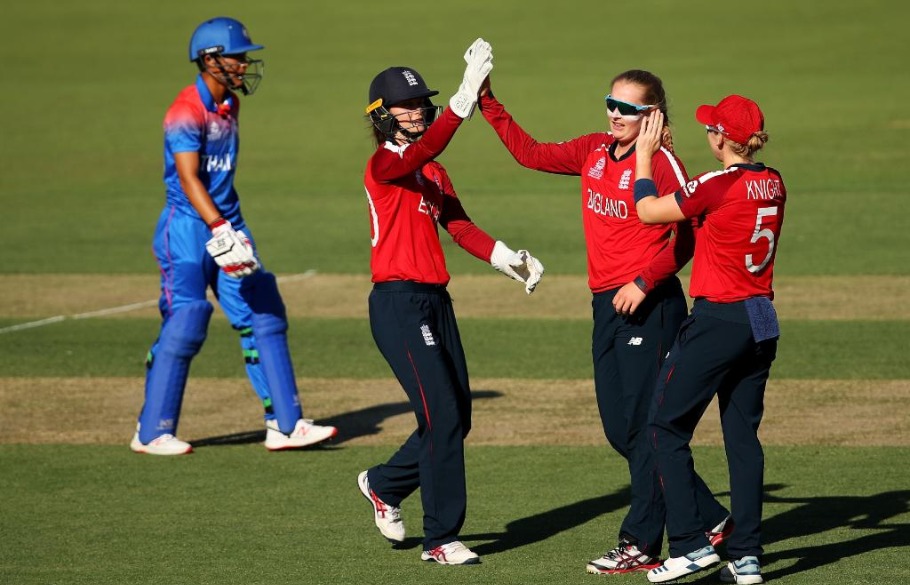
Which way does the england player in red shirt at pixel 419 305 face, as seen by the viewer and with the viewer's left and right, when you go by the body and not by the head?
facing the viewer and to the right of the viewer

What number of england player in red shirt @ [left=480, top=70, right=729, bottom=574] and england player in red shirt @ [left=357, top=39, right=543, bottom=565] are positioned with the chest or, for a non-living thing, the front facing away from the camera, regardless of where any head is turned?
0

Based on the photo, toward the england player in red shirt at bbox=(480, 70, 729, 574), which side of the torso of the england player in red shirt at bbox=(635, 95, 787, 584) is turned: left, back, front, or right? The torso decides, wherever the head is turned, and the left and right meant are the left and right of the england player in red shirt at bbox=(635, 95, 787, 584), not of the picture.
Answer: front

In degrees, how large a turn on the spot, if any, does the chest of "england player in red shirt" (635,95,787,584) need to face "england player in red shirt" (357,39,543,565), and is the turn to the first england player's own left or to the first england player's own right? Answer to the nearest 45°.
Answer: approximately 45° to the first england player's own left

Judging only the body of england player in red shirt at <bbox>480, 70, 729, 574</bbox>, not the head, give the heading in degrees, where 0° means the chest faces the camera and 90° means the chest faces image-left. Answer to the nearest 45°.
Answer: approximately 45°

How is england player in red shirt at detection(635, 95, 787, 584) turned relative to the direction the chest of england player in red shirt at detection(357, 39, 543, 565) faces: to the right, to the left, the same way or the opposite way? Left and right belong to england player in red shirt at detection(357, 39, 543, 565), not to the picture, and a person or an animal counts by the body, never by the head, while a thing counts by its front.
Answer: the opposite way

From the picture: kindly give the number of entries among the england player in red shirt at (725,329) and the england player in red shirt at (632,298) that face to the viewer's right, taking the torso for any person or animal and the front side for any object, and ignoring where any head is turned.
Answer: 0

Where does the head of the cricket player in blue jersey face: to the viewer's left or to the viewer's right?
to the viewer's right

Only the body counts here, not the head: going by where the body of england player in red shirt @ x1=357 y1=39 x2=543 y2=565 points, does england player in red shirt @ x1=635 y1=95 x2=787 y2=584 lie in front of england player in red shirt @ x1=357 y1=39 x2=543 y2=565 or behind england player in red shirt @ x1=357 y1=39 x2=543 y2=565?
in front

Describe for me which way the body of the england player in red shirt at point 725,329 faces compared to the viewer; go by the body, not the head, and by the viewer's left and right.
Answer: facing away from the viewer and to the left of the viewer

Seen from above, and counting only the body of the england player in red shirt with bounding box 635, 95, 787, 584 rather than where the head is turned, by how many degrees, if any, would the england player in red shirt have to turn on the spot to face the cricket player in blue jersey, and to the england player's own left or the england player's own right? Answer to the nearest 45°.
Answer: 0° — they already face them

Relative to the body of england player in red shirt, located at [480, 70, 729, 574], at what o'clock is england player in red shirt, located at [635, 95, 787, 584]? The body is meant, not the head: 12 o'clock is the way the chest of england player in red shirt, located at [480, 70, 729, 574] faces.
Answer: england player in red shirt, located at [635, 95, 787, 584] is roughly at 9 o'clock from england player in red shirt, located at [480, 70, 729, 574].

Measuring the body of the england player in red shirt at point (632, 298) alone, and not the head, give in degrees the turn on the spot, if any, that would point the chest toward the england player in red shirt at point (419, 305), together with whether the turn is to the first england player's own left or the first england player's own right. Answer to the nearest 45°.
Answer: approximately 45° to the first england player's own right

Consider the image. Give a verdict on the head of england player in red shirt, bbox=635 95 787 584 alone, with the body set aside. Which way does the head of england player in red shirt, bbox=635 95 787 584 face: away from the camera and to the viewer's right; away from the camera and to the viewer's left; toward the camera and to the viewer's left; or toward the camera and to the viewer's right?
away from the camera and to the viewer's left

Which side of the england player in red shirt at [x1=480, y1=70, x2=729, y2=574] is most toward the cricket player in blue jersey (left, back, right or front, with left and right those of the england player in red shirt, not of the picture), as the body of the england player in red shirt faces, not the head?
right
